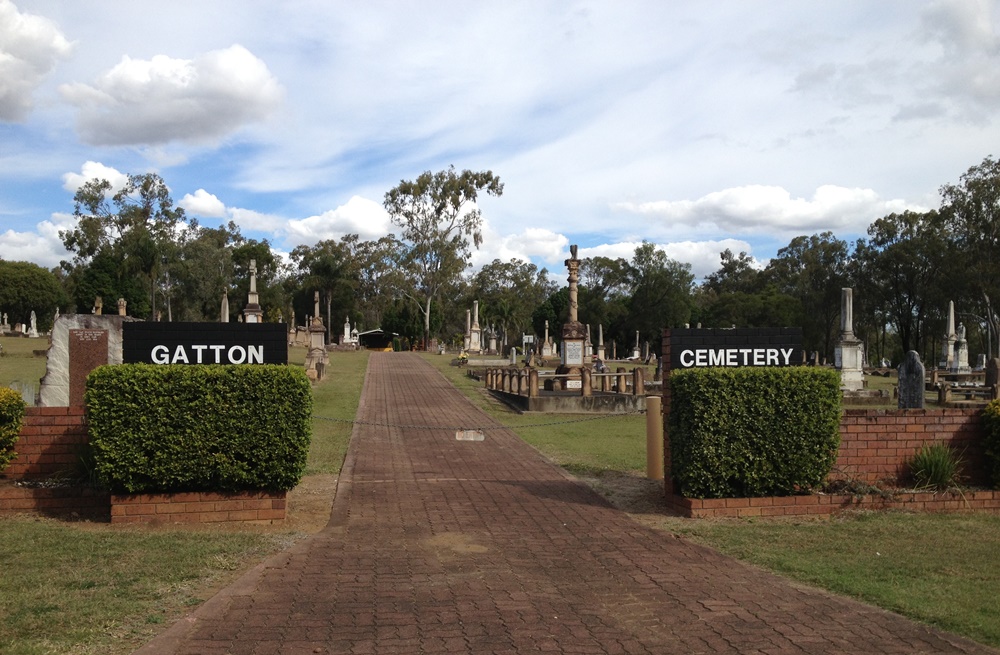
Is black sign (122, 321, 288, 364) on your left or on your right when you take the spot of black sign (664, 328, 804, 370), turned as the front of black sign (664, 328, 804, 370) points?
on your right

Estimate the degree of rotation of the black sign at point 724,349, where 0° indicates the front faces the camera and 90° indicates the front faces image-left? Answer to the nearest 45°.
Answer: approximately 0°

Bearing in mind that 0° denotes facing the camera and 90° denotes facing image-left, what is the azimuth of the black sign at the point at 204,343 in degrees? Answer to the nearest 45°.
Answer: approximately 0°

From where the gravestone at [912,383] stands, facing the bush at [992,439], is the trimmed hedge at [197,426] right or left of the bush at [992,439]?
right

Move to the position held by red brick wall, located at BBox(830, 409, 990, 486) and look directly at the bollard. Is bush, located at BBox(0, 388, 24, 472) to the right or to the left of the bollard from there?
left

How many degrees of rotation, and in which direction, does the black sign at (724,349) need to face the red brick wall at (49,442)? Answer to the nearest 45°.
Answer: approximately 90° to its right

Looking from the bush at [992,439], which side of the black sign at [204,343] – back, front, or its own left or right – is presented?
left

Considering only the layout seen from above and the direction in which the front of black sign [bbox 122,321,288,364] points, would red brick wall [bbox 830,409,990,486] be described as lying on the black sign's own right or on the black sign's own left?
on the black sign's own left

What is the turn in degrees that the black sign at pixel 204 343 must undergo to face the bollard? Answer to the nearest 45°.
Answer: approximately 90° to its left

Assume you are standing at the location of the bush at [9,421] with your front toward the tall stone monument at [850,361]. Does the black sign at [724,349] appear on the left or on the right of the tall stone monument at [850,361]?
right

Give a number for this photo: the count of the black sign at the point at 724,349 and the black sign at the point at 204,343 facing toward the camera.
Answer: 2
